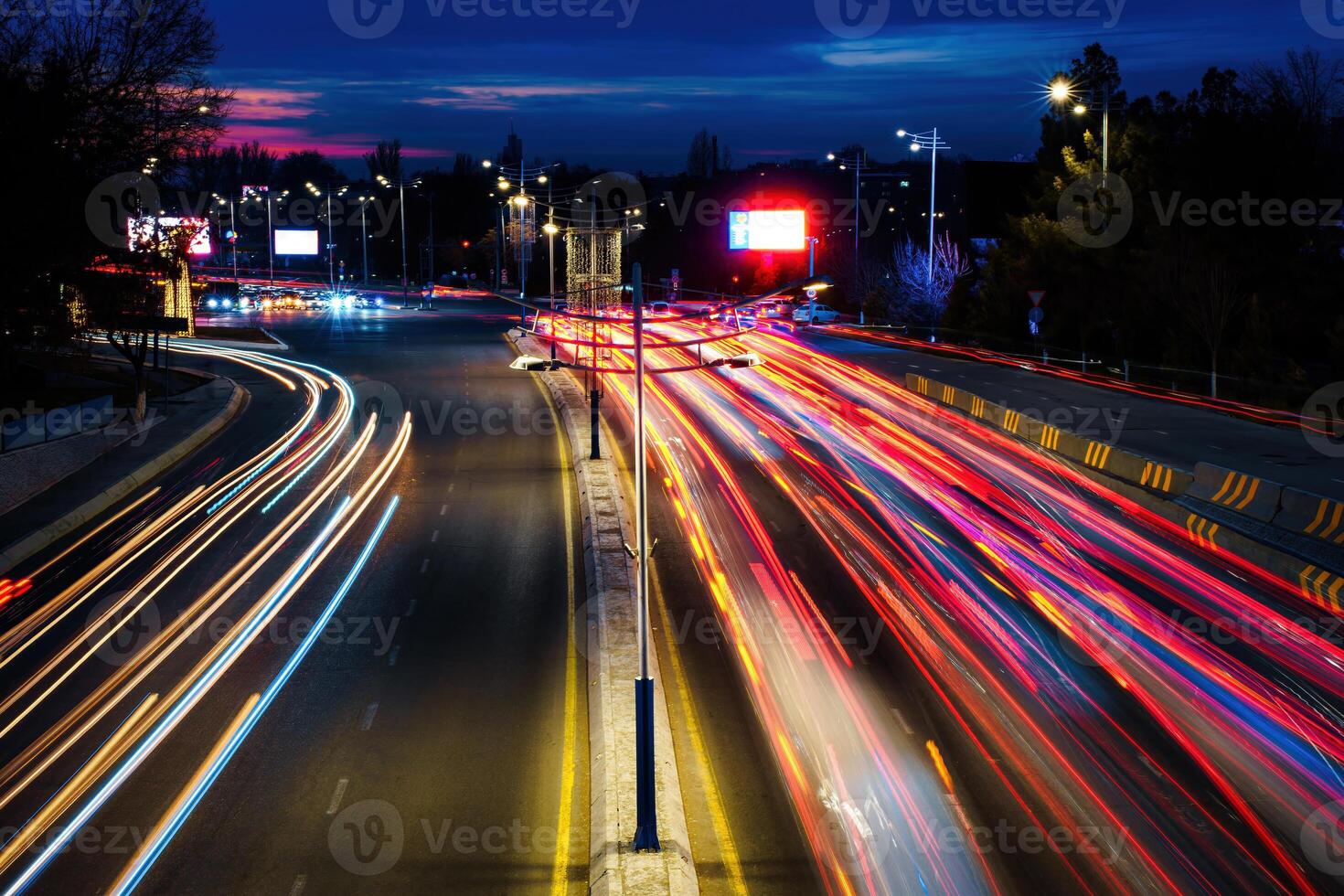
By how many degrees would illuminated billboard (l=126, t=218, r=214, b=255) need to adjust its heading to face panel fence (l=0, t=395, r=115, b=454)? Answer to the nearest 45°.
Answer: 0° — it already faces it

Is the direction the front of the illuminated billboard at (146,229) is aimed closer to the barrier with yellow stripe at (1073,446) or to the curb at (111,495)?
the curb

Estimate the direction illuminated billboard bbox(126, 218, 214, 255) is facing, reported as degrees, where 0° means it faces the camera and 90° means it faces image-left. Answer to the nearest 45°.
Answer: approximately 0°

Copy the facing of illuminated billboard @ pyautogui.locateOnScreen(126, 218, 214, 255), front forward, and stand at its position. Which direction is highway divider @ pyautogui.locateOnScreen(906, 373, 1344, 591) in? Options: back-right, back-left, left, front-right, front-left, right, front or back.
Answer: front-left

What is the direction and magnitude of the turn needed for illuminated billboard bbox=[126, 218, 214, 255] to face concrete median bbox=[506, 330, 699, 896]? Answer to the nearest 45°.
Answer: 0° — it already faces it

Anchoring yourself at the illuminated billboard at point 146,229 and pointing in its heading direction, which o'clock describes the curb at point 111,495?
The curb is roughly at 12 o'clock from the illuminated billboard.

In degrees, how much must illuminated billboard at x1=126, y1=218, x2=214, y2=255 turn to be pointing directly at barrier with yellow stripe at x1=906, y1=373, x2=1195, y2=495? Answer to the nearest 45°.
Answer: approximately 45° to its left
